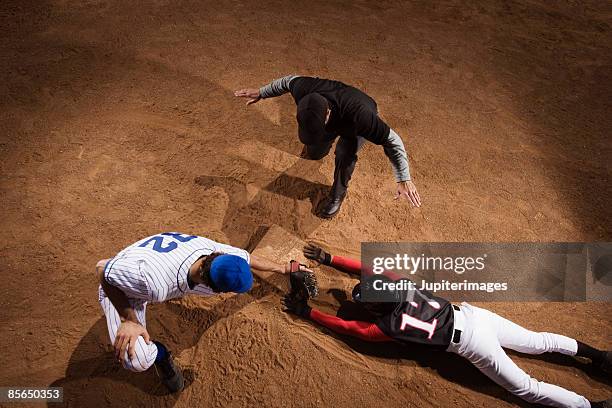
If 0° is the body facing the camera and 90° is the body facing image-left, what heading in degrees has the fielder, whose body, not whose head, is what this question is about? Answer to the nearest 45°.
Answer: approximately 315°

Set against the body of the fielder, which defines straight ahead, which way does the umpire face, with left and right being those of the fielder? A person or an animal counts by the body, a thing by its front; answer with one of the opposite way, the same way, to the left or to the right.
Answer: to the right

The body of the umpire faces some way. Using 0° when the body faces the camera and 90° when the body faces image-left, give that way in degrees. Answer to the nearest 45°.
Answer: approximately 45°
